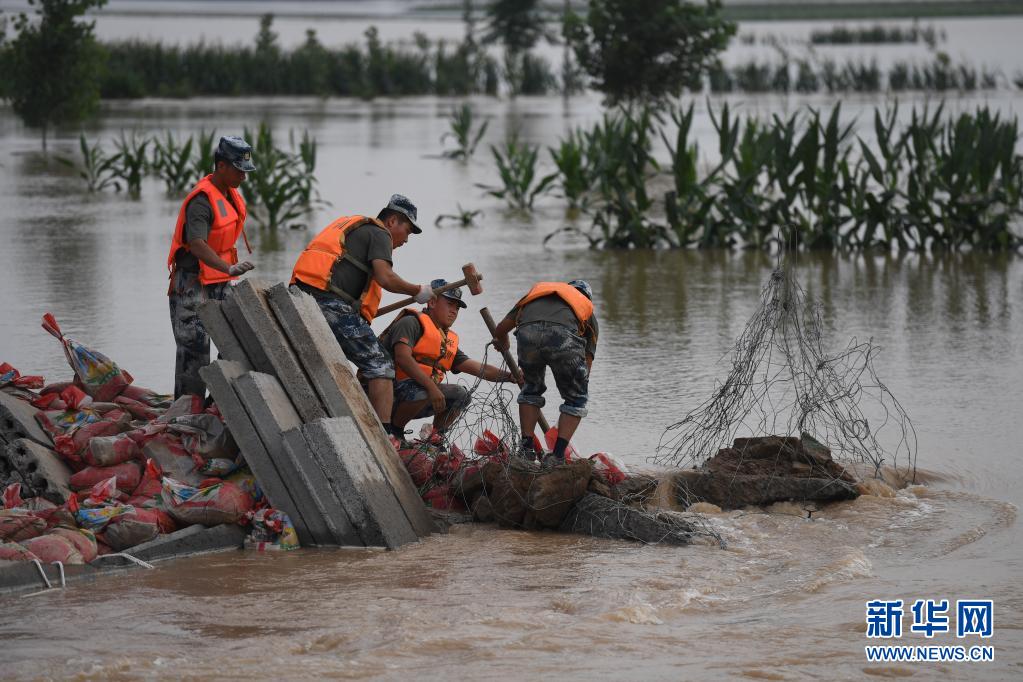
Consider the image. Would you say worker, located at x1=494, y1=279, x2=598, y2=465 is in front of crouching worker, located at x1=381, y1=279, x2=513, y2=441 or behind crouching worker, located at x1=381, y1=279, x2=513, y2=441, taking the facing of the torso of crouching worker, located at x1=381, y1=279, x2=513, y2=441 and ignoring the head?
in front

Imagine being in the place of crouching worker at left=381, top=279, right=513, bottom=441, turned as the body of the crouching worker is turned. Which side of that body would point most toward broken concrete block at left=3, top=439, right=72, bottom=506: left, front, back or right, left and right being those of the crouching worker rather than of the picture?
right

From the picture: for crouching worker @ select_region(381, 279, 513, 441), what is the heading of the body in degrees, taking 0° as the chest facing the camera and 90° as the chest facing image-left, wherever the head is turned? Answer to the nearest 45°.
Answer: approximately 315°

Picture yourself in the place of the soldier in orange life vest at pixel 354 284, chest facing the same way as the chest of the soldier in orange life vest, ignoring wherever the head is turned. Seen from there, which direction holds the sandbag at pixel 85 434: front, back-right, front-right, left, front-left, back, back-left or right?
back

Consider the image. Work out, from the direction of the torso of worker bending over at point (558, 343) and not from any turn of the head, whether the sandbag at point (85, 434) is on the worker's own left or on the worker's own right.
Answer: on the worker's own left

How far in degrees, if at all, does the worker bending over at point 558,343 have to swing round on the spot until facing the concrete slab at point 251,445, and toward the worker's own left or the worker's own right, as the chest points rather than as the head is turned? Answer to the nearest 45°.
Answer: approximately 135° to the worker's own left

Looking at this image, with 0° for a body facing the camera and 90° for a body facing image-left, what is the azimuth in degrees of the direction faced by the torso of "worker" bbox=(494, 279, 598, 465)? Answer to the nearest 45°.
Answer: approximately 180°

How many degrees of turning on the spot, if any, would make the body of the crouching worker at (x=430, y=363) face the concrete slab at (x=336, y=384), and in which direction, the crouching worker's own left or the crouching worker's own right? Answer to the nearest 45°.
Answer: approximately 90° to the crouching worker's own right

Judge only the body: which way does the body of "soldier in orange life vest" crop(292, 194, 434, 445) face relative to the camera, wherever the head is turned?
to the viewer's right

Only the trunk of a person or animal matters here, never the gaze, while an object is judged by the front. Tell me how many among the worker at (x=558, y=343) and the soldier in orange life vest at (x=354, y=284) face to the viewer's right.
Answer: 1

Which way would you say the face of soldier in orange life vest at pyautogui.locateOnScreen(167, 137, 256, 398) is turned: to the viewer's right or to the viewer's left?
to the viewer's right

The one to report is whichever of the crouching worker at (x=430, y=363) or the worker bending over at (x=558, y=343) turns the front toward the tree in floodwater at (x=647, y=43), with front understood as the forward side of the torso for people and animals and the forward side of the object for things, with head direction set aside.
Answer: the worker bending over at (x=558, y=343)

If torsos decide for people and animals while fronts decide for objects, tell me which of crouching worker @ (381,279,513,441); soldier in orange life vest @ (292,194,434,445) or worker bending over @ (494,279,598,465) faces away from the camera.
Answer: worker bending over @ (494,279,598,465)

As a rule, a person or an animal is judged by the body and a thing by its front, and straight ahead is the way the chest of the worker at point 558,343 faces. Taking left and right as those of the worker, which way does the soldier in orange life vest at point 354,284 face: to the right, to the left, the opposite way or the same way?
to the right

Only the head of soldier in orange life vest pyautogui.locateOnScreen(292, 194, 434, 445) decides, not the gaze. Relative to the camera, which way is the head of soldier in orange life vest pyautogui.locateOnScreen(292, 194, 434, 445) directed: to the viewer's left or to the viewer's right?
to the viewer's right
